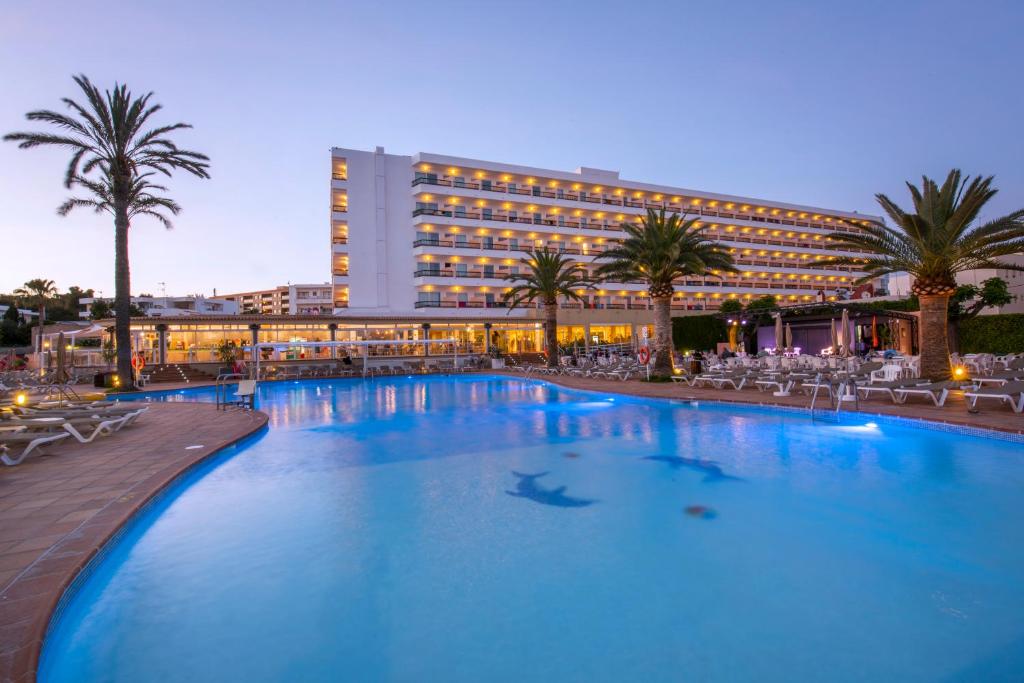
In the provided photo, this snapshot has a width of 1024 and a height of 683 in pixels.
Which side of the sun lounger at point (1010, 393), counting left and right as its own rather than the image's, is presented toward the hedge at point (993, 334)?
right

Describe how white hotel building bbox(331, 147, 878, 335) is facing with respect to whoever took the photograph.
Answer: facing the viewer and to the right of the viewer

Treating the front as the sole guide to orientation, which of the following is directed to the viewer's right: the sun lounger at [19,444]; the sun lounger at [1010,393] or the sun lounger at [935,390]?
the sun lounger at [19,444]

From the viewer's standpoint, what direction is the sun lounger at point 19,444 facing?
to the viewer's right

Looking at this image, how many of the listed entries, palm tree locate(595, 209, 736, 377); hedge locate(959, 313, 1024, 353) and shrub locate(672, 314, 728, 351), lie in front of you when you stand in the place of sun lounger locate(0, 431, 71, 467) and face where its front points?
3

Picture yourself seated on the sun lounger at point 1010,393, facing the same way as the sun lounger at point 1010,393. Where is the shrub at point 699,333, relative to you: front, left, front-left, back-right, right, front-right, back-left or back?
front-right

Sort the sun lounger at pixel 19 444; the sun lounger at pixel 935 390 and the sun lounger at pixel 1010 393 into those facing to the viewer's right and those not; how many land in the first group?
1

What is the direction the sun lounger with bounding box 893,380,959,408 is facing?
to the viewer's left

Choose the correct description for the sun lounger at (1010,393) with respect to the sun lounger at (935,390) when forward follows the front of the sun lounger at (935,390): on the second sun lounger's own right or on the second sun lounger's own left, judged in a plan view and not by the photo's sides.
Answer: on the second sun lounger's own left

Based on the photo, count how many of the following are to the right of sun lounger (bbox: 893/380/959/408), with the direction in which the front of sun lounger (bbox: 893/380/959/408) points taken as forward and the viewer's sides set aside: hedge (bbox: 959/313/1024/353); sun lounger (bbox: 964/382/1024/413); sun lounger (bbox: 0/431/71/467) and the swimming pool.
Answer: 1

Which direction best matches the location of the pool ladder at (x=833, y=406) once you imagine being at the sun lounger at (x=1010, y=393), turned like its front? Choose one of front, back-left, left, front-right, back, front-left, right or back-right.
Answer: front

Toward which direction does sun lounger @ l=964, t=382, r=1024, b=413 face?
to the viewer's left

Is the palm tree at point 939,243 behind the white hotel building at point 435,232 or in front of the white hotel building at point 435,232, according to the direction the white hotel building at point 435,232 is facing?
in front

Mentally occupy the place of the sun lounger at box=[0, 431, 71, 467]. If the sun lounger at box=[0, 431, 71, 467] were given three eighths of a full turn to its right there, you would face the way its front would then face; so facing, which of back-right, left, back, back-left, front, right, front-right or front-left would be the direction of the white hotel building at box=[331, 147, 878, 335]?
back

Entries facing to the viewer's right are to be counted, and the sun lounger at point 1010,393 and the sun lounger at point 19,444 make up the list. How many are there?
1
